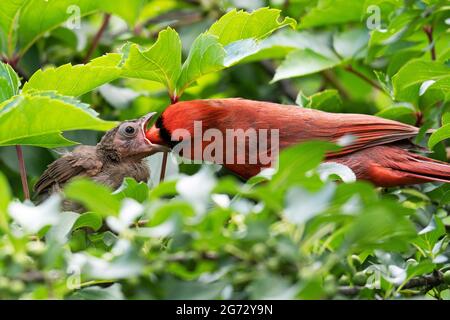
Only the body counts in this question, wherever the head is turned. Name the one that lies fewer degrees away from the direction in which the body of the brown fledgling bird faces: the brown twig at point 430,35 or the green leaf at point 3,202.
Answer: the brown twig

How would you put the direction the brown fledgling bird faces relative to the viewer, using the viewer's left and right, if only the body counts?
facing to the right of the viewer

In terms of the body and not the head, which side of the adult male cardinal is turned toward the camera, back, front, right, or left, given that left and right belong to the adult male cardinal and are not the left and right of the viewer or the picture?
left

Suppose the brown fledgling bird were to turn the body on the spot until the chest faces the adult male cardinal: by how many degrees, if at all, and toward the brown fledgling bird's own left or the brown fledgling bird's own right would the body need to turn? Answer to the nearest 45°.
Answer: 0° — it already faces it

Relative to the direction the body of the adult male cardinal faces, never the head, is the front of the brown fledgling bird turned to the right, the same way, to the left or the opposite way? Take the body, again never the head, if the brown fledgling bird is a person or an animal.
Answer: the opposite way

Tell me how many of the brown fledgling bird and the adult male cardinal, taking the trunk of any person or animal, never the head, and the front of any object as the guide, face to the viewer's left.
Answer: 1
